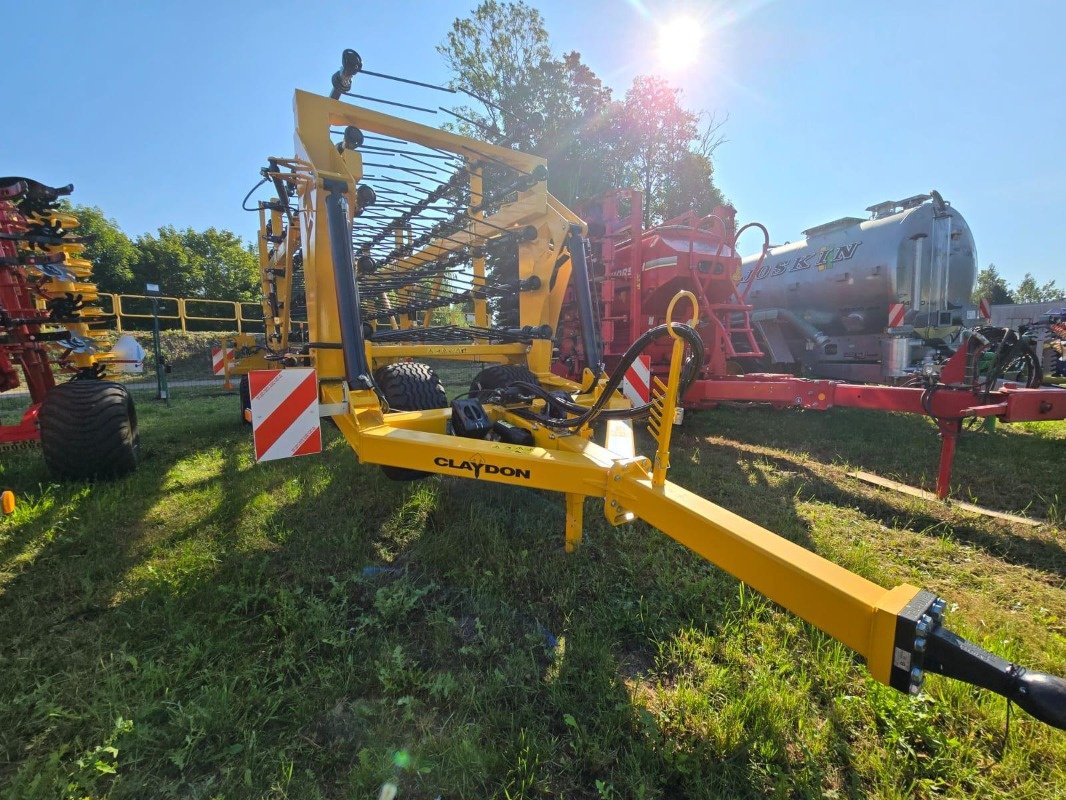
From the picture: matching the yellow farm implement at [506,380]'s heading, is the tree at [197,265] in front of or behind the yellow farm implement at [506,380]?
behind

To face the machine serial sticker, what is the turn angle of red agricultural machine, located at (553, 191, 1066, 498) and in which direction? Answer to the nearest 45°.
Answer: approximately 45° to its right

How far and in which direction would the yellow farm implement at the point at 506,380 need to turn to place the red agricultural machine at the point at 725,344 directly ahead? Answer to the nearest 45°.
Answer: approximately 90° to its left

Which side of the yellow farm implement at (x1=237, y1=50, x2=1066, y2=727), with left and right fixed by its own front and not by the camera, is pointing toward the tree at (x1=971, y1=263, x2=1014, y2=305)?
left

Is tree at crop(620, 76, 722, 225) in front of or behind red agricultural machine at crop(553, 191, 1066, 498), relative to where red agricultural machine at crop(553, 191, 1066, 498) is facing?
behind

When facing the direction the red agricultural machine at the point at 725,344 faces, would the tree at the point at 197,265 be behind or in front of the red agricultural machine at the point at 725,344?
behind

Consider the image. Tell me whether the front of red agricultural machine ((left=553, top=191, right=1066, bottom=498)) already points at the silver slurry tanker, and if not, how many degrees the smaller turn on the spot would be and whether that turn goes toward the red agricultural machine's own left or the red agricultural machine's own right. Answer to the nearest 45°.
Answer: approximately 90° to the red agricultural machine's own left

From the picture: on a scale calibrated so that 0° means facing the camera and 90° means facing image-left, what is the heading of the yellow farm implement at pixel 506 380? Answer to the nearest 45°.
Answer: approximately 315°

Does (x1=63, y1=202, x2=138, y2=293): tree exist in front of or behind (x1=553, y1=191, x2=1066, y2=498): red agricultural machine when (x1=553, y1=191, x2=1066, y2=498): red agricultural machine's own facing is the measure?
behind
